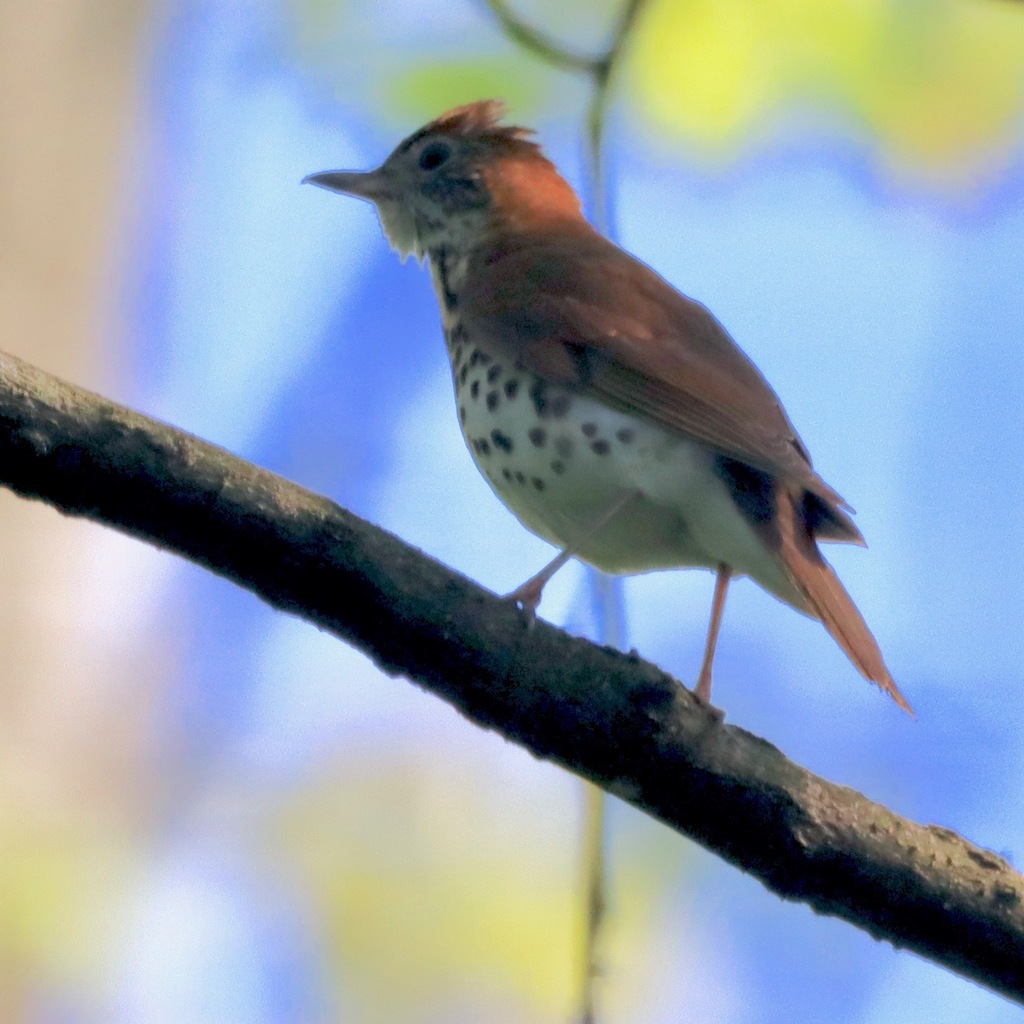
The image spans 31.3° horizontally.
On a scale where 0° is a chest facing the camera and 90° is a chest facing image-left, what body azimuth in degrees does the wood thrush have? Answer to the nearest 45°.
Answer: approximately 90°
